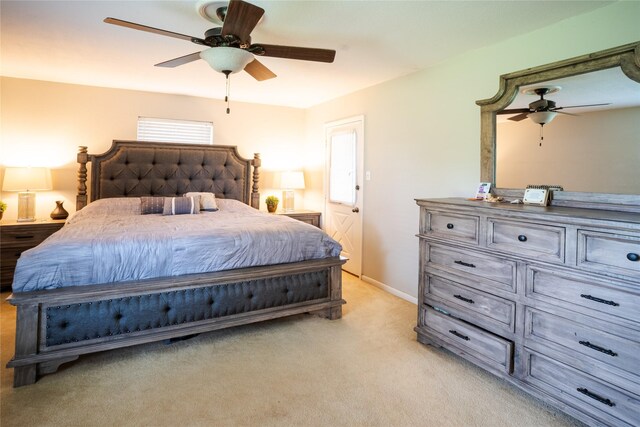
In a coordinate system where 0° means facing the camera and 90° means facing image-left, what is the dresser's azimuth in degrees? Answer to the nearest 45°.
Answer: approximately 45°

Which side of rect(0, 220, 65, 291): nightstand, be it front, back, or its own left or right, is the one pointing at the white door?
left

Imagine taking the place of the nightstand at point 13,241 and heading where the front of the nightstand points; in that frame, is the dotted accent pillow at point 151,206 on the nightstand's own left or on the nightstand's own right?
on the nightstand's own left

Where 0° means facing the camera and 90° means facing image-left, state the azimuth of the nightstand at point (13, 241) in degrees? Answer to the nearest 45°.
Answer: approximately 0°

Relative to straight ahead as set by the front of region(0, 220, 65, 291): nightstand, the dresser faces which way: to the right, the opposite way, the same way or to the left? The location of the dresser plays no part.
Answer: to the right

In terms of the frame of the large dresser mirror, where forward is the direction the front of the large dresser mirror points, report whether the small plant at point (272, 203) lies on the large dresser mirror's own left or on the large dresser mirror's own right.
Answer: on the large dresser mirror's own right

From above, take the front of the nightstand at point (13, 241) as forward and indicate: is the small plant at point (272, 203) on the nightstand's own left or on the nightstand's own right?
on the nightstand's own left
